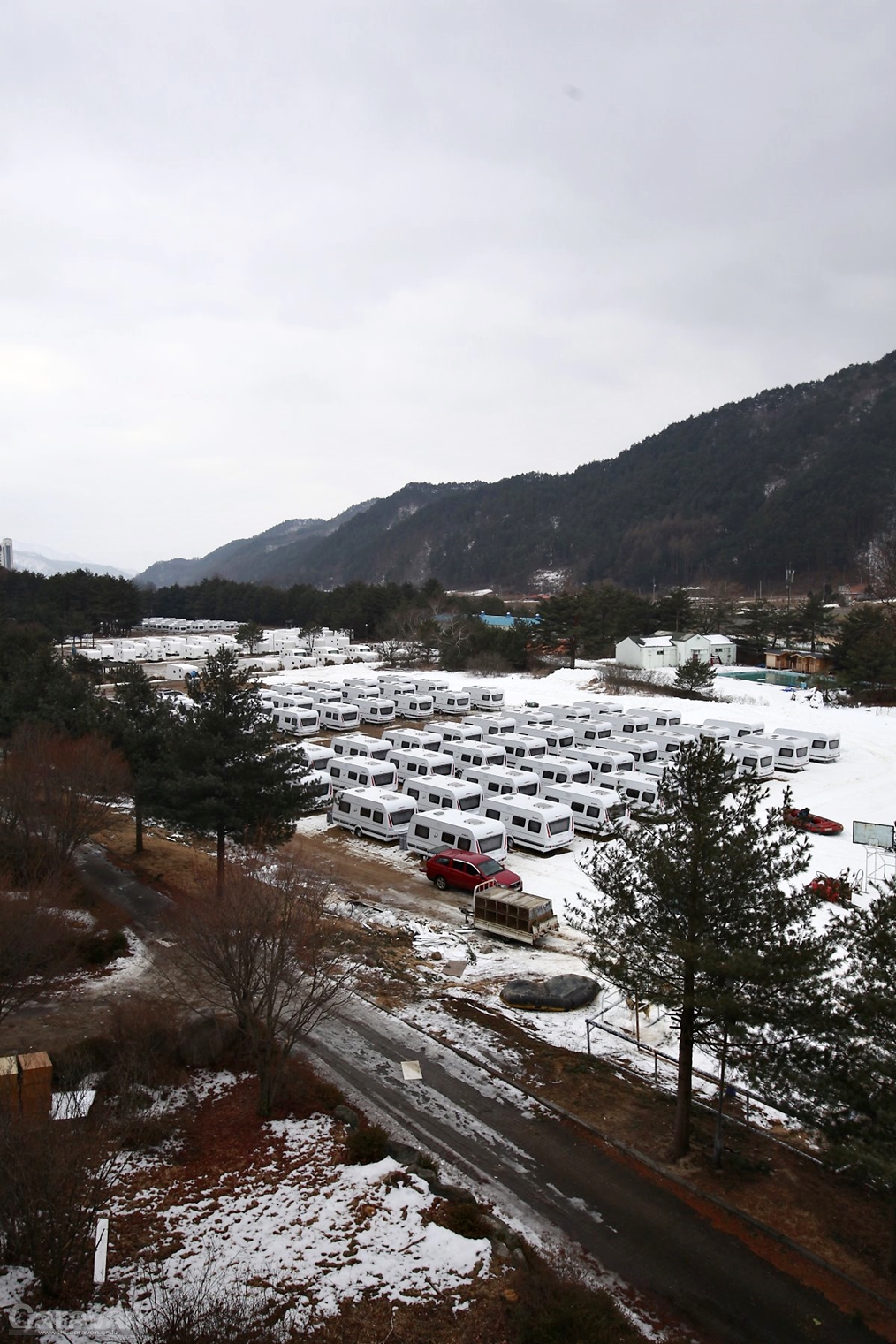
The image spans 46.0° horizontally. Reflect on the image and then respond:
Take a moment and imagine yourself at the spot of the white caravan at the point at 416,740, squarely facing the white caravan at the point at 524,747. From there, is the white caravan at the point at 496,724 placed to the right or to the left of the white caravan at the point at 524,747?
left

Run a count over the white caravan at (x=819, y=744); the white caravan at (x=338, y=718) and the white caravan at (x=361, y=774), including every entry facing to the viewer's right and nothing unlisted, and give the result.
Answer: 0

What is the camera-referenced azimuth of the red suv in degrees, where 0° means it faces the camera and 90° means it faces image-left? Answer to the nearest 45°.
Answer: approximately 315°

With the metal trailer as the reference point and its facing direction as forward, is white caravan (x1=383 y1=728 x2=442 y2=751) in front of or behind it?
in front

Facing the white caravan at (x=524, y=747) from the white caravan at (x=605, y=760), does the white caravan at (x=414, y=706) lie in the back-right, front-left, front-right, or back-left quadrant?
front-right

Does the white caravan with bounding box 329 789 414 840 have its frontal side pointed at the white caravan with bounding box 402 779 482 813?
no

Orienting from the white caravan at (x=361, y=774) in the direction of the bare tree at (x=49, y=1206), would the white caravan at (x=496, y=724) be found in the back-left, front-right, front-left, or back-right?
back-left

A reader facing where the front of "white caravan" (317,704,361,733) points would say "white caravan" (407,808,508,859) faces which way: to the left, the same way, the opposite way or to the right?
the same way

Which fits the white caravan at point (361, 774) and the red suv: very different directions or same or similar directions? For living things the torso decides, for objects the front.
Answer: very different directions

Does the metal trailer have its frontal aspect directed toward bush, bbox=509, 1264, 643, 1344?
no

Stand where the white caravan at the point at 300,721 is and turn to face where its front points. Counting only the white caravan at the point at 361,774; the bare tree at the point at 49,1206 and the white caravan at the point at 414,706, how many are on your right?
1

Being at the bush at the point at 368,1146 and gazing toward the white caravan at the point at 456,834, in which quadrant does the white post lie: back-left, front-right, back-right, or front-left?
back-left
